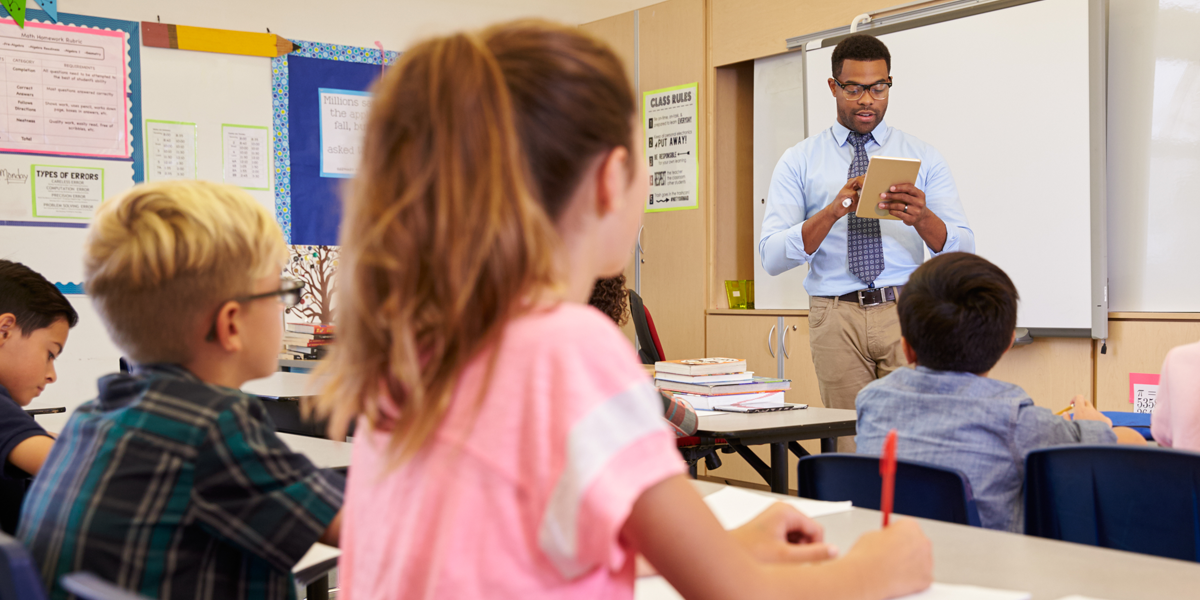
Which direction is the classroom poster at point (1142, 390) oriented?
toward the camera

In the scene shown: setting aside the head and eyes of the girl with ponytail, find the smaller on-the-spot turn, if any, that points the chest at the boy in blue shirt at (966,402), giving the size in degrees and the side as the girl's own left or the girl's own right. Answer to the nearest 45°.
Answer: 0° — they already face them

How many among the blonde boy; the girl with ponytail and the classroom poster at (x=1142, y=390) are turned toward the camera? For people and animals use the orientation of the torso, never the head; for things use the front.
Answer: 1

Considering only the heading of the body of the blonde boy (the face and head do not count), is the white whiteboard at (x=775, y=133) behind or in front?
in front

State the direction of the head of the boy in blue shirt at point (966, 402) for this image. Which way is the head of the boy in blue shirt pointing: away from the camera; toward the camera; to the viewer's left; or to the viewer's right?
away from the camera

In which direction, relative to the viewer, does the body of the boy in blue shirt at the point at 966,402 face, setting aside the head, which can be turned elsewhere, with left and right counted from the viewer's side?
facing away from the viewer

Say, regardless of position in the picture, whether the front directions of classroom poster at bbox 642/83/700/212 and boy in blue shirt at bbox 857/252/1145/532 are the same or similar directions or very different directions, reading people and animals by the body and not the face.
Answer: very different directions

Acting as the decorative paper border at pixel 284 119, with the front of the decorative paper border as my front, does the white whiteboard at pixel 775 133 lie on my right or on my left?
on my left

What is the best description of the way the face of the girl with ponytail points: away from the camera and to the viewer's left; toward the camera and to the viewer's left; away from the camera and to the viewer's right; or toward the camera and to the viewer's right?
away from the camera and to the viewer's right

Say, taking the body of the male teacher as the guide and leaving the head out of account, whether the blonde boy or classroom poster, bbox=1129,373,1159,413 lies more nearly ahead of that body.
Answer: the blonde boy

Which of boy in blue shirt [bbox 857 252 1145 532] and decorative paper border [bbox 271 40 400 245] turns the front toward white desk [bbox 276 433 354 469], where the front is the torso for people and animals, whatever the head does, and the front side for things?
the decorative paper border

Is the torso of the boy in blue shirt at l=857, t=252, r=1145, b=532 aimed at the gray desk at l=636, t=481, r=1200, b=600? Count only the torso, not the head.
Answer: no

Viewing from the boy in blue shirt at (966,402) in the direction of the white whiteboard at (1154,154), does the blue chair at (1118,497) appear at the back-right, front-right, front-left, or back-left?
back-right

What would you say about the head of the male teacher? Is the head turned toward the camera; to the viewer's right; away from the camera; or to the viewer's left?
toward the camera

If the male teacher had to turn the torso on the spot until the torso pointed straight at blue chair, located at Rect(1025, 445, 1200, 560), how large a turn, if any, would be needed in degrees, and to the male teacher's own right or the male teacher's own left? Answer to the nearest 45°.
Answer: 0° — they already face it

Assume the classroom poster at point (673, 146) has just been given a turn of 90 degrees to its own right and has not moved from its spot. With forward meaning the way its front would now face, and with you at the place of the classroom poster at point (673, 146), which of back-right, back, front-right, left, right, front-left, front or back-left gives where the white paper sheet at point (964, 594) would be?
back-left

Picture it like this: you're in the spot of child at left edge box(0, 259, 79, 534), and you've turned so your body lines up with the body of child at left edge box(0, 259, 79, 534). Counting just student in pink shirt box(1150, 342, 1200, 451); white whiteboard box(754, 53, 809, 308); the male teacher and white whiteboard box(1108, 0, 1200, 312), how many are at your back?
0

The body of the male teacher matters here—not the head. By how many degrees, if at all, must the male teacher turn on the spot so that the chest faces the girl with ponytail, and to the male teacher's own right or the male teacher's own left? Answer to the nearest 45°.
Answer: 0° — they already face them

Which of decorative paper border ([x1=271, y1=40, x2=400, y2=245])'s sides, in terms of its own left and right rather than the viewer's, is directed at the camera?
front

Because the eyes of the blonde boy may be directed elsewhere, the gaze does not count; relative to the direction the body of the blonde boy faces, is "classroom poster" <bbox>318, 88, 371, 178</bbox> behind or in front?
in front
